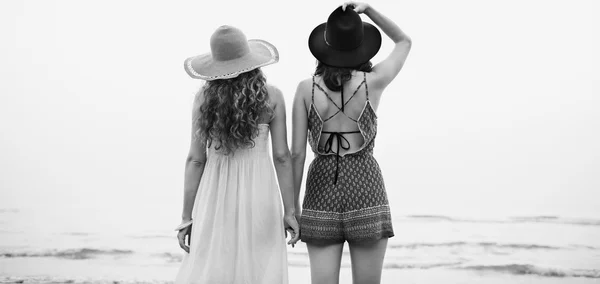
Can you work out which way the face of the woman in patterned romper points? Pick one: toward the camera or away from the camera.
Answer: away from the camera

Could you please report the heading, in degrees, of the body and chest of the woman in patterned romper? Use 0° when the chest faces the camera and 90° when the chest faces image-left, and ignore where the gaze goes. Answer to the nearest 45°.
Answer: approximately 180°

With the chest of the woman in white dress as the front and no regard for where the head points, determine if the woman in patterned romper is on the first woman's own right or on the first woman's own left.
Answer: on the first woman's own right

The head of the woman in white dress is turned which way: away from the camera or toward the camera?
away from the camera

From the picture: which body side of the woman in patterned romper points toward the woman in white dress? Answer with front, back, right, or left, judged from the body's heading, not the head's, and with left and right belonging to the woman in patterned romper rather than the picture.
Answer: left

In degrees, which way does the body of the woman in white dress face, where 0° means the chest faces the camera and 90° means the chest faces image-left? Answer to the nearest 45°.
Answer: approximately 180°

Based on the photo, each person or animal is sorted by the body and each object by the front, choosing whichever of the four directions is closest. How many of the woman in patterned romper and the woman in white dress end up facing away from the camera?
2

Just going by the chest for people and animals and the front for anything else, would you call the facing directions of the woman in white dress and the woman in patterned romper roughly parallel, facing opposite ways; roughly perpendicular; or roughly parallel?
roughly parallel
